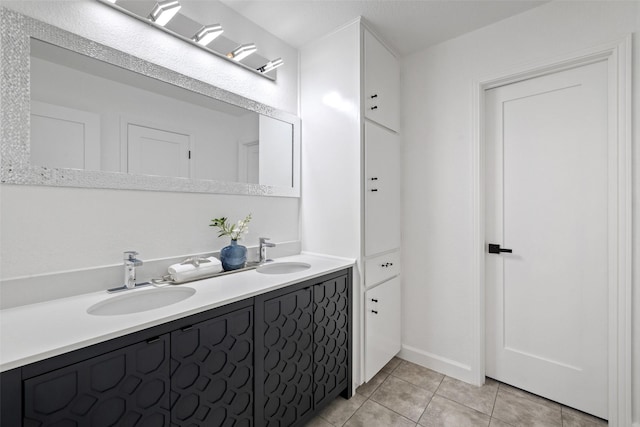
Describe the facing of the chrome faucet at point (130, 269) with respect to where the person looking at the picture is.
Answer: facing the viewer and to the right of the viewer

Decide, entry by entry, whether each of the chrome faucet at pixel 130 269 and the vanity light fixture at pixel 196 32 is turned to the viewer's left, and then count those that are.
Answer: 0

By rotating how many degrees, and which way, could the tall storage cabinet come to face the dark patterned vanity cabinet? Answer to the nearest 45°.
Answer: approximately 90° to its right

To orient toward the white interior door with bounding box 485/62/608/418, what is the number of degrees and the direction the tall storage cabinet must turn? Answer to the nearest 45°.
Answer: approximately 45° to its left

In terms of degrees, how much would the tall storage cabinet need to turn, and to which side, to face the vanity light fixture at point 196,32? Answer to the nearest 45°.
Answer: approximately 90° to its right

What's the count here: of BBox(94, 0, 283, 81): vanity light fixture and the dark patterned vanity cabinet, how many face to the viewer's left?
0

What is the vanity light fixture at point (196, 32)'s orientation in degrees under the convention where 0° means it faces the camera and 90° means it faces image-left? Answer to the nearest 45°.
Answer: approximately 315°

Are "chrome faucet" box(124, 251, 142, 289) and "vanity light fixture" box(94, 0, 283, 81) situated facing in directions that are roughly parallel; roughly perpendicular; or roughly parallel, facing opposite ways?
roughly parallel
